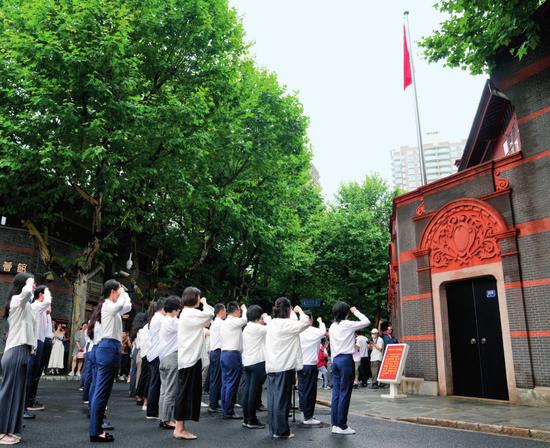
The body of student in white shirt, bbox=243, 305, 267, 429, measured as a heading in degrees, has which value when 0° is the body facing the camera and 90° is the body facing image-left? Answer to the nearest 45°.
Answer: approximately 270°

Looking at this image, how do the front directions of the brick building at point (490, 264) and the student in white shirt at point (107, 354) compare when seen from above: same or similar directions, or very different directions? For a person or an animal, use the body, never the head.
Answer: very different directions

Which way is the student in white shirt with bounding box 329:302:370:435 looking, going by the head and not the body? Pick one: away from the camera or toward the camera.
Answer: away from the camera

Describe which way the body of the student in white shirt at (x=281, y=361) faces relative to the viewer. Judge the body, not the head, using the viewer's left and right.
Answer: facing away from the viewer and to the right of the viewer

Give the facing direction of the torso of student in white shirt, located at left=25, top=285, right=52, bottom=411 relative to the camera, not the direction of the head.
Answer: to the viewer's right

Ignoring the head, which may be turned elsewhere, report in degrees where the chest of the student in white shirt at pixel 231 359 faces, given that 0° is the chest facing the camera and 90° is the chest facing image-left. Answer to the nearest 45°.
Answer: approximately 270°

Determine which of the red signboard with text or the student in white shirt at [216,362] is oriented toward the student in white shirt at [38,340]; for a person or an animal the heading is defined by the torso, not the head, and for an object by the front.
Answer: the red signboard with text

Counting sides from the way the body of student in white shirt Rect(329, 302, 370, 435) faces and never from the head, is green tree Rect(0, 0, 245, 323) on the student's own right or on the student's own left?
on the student's own left

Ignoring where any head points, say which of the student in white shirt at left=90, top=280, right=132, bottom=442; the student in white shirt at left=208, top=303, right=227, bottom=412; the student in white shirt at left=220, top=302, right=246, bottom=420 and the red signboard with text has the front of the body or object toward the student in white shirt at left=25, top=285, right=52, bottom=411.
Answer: the red signboard with text

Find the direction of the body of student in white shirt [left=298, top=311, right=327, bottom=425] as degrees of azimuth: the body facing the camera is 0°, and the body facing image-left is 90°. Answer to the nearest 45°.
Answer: approximately 270°

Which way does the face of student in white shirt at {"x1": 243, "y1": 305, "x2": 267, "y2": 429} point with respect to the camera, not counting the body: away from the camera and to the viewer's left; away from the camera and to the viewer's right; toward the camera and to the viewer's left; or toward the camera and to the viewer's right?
away from the camera and to the viewer's right

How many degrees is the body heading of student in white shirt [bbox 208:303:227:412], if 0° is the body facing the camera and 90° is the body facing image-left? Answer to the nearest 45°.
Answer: approximately 270°

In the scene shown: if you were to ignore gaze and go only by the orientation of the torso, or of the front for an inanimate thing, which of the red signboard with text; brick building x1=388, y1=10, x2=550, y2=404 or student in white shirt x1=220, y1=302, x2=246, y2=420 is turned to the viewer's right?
the student in white shirt

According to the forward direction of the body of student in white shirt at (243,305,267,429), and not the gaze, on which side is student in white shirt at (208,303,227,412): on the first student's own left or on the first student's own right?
on the first student's own left

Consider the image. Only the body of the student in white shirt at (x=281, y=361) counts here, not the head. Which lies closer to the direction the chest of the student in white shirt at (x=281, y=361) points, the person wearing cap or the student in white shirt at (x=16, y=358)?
the person wearing cap
